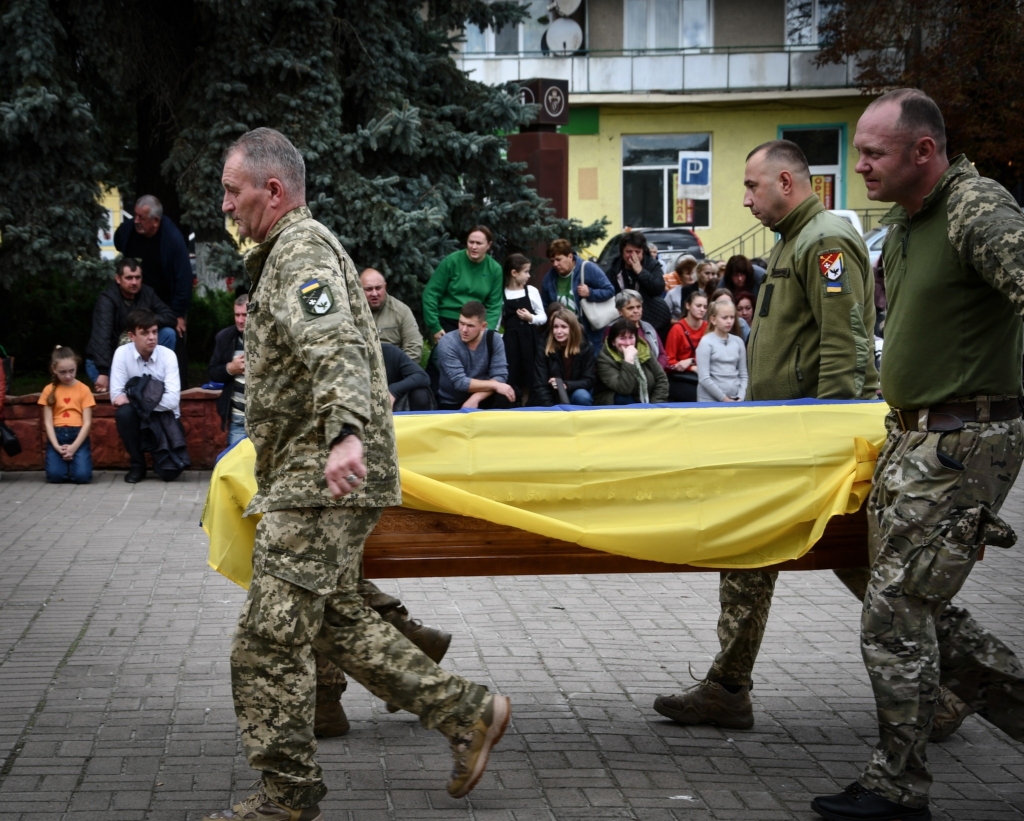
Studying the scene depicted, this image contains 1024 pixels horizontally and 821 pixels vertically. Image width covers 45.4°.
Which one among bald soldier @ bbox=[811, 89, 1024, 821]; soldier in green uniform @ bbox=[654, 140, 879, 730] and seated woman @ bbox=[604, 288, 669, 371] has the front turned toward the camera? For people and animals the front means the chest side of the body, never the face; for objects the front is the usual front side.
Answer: the seated woman

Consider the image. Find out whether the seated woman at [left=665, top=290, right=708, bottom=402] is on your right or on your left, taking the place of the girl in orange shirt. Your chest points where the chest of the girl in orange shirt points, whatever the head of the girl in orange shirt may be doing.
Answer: on your left

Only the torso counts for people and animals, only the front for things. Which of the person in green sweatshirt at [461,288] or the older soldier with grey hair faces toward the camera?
the person in green sweatshirt

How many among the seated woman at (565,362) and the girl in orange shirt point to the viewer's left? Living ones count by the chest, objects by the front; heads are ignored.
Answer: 0

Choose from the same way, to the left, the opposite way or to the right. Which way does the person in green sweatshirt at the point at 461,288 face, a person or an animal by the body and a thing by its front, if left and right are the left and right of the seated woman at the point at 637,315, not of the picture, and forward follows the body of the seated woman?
the same way

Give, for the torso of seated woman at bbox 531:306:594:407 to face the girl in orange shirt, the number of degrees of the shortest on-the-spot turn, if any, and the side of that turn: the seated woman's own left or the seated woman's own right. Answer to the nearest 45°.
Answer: approximately 90° to the seated woman's own right

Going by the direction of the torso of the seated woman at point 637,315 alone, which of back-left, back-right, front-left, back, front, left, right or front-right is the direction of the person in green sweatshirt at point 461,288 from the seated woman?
right

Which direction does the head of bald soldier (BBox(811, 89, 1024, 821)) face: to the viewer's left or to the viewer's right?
to the viewer's left

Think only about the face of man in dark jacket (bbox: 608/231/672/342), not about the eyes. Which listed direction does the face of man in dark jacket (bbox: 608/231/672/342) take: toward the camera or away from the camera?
toward the camera

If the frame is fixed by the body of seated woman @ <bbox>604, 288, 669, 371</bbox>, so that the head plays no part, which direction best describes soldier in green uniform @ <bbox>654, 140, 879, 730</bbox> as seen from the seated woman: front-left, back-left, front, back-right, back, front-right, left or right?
front

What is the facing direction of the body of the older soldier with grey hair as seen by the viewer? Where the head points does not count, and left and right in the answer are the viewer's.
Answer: facing to the left of the viewer

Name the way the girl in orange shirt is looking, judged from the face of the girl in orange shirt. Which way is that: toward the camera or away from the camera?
toward the camera

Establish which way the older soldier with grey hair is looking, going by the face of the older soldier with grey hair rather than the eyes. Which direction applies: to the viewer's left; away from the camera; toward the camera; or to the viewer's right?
to the viewer's left

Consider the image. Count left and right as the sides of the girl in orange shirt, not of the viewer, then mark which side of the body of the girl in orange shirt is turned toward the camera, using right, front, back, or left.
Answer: front

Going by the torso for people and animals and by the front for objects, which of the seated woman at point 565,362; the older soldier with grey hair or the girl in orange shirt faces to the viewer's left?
the older soldier with grey hair
